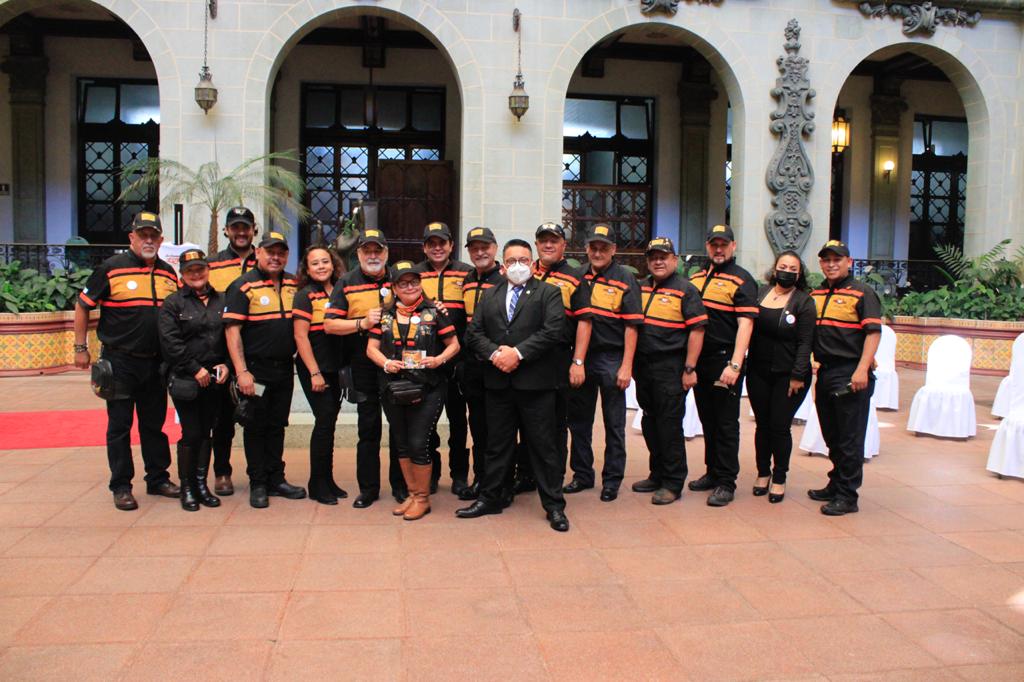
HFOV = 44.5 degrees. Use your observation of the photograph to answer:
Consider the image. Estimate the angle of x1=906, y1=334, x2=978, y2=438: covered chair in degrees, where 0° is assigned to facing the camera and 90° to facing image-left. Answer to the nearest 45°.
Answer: approximately 45°

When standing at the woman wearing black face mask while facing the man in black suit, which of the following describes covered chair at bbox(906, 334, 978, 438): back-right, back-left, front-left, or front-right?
back-right

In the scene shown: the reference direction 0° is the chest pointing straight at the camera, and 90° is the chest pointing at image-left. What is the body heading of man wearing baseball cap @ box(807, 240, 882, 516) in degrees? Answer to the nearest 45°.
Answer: approximately 45°

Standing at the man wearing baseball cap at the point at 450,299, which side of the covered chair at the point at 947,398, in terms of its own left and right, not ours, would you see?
front

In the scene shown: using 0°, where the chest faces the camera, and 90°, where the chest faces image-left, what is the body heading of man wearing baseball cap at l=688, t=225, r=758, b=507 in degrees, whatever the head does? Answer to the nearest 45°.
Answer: approximately 45°

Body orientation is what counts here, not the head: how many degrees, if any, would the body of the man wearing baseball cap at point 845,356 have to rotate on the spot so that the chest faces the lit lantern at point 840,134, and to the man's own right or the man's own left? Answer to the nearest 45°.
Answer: approximately 135° to the man's own right

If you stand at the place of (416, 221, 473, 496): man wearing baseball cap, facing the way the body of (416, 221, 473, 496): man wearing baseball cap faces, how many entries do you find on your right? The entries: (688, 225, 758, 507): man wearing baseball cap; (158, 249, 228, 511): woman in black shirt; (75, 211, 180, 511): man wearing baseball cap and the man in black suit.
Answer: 2

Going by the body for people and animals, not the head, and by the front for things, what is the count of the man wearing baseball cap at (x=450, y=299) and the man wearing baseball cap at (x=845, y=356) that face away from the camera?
0

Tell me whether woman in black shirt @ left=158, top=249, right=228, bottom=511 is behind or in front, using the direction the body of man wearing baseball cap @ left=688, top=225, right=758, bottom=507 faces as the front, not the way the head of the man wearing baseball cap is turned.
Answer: in front

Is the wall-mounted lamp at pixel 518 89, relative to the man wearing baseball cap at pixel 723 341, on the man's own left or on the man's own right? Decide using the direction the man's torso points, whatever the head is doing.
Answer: on the man's own right

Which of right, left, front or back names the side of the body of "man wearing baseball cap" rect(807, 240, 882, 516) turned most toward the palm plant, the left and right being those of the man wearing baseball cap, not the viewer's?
right

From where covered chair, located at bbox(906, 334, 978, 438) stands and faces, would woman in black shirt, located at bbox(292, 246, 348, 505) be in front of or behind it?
in front
